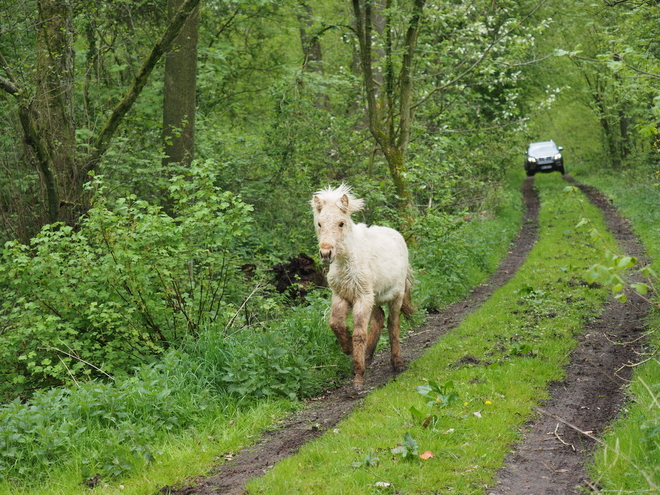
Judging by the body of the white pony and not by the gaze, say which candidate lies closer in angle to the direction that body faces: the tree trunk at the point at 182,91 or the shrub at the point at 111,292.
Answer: the shrub

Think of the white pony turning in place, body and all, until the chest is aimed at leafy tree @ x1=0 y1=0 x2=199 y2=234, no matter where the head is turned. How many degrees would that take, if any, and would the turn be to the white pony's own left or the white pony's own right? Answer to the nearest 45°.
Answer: approximately 90° to the white pony's own right

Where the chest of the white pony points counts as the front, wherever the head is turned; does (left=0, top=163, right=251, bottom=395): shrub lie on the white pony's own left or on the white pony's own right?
on the white pony's own right

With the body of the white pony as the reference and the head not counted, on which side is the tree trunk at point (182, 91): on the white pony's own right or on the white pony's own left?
on the white pony's own right

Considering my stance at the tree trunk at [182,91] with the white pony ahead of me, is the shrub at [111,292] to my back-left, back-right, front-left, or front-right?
front-right

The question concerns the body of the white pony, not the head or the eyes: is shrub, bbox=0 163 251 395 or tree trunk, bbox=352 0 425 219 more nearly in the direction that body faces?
the shrub

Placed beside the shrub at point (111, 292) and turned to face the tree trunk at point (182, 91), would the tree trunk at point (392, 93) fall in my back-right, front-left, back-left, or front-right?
front-right

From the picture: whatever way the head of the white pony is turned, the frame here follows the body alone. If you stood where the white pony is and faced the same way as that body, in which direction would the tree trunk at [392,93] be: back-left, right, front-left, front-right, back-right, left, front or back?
back-right

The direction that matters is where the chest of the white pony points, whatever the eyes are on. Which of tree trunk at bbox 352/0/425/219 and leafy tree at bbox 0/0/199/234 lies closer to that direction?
the leafy tree

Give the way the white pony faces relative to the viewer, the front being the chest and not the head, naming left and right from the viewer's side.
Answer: facing the viewer and to the left of the viewer
